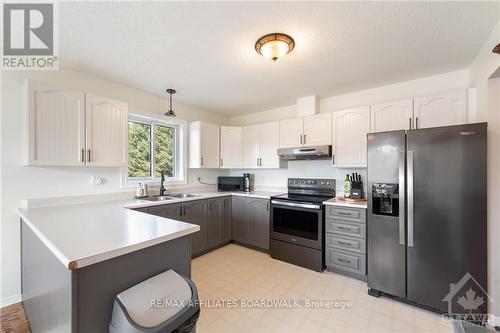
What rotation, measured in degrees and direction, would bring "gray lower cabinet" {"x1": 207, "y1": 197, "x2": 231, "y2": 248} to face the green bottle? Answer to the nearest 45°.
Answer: approximately 45° to its left

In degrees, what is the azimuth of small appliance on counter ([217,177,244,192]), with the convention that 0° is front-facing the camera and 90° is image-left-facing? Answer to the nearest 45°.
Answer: approximately 0°

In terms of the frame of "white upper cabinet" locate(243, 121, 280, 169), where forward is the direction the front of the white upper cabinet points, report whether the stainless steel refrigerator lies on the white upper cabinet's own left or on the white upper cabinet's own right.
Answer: on the white upper cabinet's own left

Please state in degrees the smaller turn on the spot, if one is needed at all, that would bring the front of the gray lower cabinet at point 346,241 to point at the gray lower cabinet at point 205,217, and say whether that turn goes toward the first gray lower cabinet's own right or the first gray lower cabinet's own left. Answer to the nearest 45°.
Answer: approximately 45° to the first gray lower cabinet's own right

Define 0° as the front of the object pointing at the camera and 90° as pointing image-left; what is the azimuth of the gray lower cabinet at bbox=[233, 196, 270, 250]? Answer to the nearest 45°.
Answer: approximately 45°

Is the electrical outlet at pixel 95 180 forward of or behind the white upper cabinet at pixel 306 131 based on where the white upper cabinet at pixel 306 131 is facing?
forward
